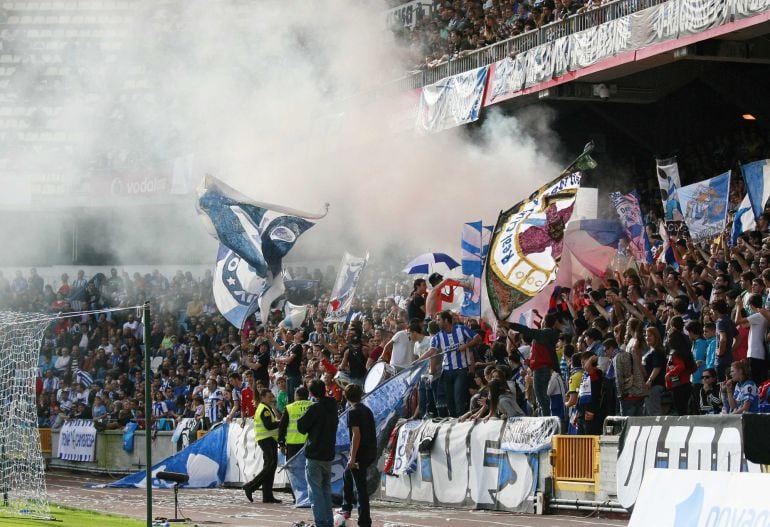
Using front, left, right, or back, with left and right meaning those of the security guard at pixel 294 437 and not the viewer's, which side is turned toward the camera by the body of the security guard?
back

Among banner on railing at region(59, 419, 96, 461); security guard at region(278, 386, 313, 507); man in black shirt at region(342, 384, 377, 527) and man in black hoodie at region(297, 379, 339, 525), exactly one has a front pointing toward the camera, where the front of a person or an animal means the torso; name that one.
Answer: the banner on railing

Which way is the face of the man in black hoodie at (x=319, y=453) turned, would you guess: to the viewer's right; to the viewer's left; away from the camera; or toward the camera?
away from the camera

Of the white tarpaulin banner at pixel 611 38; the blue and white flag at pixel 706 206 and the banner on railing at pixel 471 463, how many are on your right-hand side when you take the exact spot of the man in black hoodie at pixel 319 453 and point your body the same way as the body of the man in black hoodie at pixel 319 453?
3

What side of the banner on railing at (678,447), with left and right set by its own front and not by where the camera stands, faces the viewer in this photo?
front

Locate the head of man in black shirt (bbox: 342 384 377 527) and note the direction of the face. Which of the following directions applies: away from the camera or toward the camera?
away from the camera

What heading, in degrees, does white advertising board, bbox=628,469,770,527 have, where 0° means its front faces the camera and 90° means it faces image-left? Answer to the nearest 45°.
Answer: approximately 0°

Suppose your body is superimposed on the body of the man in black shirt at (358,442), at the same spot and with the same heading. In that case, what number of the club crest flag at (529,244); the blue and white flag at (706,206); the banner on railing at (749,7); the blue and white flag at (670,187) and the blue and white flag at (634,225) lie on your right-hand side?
5

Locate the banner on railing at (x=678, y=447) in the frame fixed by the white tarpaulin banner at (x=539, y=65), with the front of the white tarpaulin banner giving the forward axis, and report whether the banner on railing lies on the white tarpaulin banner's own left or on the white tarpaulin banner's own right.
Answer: on the white tarpaulin banner's own left

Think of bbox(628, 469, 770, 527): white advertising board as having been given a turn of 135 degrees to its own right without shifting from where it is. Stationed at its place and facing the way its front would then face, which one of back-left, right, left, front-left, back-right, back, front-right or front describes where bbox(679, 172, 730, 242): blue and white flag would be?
front-right

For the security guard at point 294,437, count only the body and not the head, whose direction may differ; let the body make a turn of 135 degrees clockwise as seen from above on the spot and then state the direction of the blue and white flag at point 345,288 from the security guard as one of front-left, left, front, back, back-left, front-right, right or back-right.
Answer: back-left

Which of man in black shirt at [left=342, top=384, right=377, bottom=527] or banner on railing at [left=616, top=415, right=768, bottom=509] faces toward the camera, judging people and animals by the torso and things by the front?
the banner on railing

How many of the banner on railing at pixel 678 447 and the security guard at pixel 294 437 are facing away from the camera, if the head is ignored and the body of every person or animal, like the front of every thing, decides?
1

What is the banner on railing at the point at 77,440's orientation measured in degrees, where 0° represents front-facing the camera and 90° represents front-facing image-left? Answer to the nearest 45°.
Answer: approximately 0°

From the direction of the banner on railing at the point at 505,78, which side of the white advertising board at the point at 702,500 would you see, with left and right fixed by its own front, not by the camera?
back
